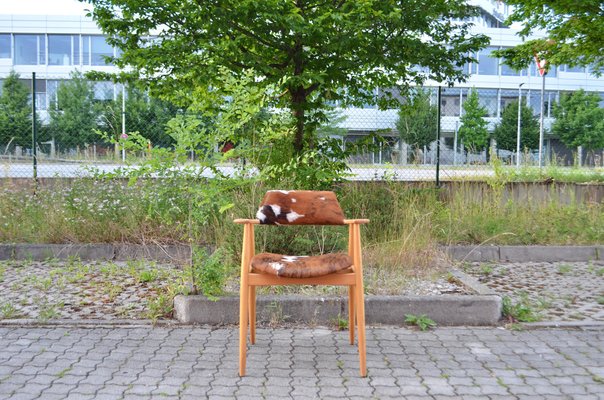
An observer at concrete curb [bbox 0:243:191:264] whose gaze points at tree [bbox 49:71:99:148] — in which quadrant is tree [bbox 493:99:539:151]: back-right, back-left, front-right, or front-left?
front-right

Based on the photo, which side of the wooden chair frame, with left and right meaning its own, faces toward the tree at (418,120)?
back

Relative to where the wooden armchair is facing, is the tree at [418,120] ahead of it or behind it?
behind

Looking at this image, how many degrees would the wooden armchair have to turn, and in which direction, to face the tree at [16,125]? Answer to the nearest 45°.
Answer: approximately 135° to its right

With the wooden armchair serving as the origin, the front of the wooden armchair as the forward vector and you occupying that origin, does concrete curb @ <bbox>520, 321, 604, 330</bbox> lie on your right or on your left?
on your left

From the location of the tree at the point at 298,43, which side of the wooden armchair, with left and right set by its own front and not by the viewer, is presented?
back

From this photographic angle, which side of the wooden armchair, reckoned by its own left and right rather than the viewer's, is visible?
front
